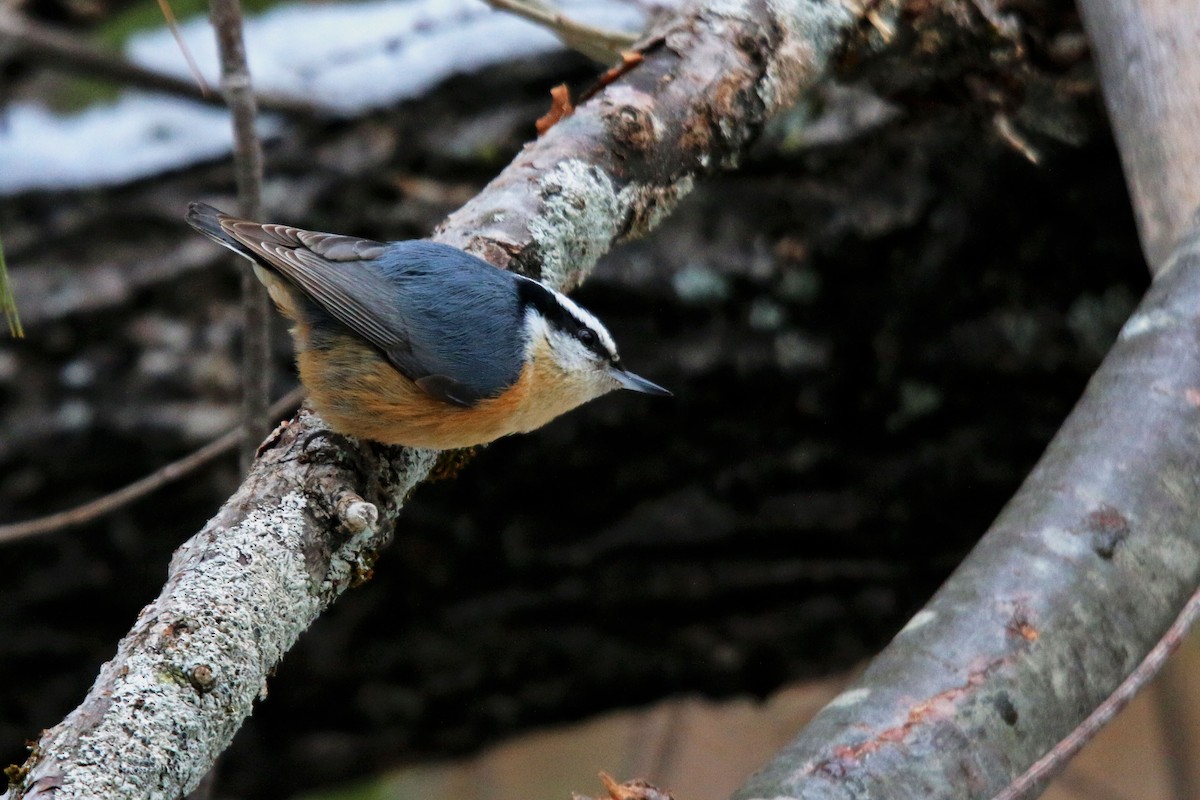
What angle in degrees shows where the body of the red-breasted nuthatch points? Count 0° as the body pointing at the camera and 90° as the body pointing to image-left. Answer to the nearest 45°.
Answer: approximately 270°

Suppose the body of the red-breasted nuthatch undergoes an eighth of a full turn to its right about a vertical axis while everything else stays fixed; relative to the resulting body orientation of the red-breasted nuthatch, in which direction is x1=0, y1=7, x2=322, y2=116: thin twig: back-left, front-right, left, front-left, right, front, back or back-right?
back

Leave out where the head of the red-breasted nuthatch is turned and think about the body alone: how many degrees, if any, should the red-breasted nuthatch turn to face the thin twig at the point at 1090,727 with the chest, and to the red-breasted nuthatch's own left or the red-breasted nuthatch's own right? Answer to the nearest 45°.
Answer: approximately 45° to the red-breasted nuthatch's own right
